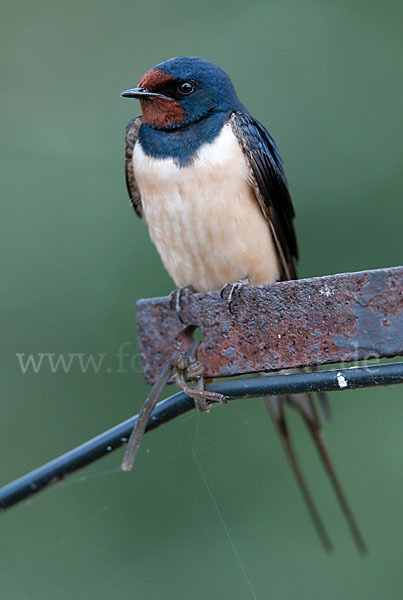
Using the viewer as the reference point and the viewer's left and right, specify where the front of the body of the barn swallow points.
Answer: facing the viewer and to the left of the viewer
